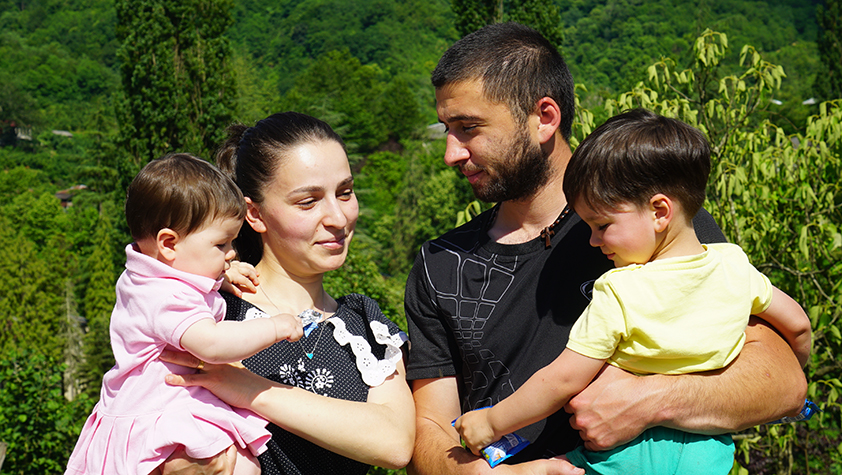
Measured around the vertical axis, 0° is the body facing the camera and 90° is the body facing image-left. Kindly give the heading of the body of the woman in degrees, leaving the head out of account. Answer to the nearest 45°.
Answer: approximately 0°

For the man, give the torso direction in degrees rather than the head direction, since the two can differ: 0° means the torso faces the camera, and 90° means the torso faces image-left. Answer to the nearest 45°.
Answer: approximately 0°

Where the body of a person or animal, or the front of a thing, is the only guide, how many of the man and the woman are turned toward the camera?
2

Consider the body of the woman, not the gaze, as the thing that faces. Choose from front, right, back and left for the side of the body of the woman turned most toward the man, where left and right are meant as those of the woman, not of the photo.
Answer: left

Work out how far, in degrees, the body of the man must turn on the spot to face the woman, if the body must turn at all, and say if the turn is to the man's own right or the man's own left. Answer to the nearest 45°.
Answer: approximately 45° to the man's own right
